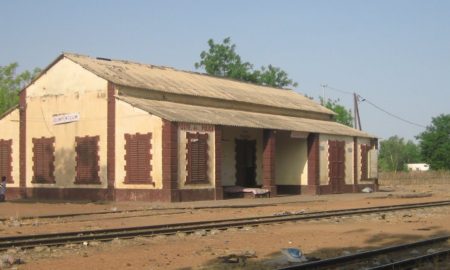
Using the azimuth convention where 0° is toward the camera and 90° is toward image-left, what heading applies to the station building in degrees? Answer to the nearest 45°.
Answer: approximately 315°

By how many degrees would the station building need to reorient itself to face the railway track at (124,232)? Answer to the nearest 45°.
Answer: approximately 45° to its right

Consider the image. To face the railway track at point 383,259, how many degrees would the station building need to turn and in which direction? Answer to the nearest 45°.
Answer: approximately 45° to its right
